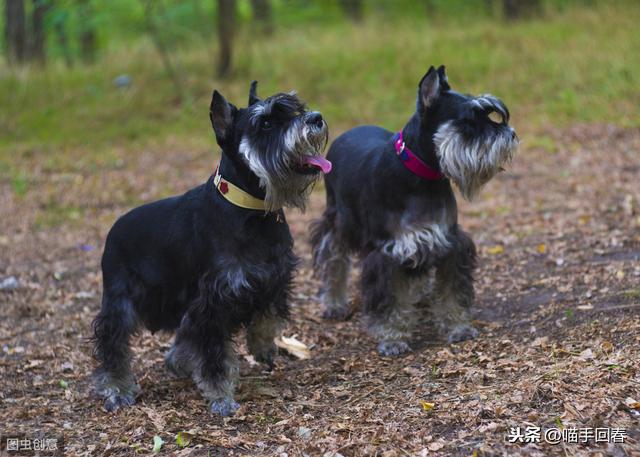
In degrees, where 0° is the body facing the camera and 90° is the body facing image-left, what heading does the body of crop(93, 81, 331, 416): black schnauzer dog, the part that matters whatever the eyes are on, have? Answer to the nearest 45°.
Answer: approximately 315°

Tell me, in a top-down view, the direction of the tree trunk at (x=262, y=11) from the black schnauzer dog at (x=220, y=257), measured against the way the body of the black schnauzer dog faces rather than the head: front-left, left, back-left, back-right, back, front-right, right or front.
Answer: back-left

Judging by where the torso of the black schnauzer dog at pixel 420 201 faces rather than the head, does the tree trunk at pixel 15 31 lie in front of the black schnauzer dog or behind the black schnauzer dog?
behind

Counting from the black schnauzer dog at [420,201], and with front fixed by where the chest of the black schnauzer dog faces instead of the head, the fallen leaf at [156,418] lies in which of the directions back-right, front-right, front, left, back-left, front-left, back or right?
right

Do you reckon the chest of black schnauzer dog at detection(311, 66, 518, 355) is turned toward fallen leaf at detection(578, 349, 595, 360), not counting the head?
yes

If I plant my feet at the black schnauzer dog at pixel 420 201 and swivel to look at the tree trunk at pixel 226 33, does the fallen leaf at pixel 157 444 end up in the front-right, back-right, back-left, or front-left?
back-left

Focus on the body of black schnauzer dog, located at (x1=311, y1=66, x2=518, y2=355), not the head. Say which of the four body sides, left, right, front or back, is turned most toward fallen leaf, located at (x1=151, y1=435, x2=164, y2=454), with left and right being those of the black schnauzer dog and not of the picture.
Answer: right

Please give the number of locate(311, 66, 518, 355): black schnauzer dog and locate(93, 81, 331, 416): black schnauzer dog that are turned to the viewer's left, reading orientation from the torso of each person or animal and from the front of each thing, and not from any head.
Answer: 0

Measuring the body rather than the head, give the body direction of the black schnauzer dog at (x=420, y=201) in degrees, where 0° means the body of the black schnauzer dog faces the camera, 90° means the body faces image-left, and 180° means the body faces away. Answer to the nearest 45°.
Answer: approximately 315°

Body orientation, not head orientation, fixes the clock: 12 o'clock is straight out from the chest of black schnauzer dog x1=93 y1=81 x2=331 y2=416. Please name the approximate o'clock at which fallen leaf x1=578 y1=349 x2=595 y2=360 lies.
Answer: The fallen leaf is roughly at 11 o'clock from the black schnauzer dog.

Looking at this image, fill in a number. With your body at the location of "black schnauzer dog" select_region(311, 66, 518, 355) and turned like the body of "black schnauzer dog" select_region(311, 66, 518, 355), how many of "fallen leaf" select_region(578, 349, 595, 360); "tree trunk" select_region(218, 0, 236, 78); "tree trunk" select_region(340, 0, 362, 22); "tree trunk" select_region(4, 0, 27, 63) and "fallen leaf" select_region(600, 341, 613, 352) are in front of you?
2

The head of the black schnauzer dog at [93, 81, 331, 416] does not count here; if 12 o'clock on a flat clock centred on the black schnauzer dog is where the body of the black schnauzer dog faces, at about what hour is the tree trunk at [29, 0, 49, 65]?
The tree trunk is roughly at 7 o'clock from the black schnauzer dog.

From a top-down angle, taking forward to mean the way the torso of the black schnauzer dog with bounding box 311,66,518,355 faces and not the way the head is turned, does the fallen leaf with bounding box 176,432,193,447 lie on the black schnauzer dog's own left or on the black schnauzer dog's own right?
on the black schnauzer dog's own right
